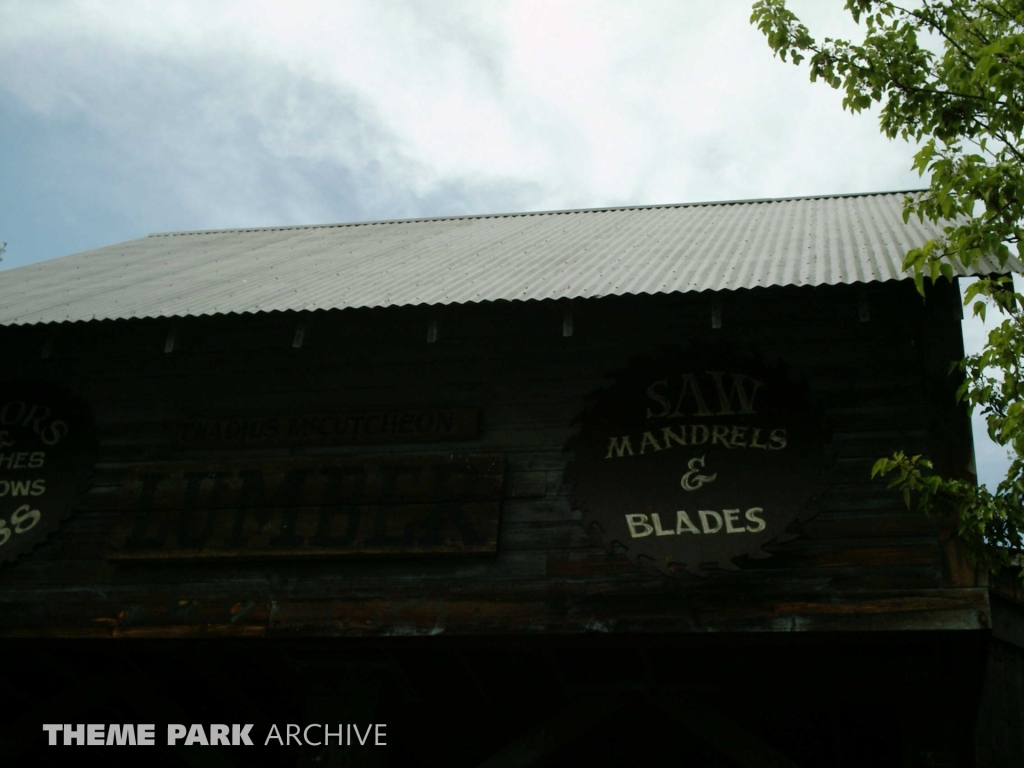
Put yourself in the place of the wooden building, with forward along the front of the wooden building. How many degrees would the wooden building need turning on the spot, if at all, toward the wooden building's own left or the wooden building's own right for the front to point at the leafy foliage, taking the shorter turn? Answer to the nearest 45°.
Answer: approximately 45° to the wooden building's own left

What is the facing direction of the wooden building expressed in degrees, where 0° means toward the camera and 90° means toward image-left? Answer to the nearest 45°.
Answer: approximately 0°
